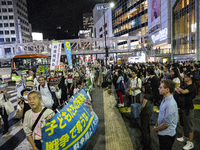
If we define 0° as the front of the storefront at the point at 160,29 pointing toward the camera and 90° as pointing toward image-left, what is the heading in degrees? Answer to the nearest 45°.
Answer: approximately 45°

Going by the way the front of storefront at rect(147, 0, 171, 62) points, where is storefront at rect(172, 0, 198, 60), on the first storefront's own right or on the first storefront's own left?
on the first storefront's own left

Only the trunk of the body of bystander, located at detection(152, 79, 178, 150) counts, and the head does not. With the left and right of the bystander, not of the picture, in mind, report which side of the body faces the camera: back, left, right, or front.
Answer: left

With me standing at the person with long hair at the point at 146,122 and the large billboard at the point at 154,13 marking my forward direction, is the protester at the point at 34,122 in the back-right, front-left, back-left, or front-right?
back-left

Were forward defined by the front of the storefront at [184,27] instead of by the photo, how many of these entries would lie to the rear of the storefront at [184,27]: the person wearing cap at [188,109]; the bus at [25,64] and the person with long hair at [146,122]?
0

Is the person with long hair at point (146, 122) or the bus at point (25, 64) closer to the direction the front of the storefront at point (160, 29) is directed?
the bus

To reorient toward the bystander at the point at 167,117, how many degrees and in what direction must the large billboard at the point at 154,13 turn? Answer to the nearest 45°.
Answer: approximately 45° to its left

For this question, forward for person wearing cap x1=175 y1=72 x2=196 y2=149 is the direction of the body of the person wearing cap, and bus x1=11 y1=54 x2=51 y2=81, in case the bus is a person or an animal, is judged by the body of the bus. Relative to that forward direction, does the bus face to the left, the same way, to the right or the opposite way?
to the left

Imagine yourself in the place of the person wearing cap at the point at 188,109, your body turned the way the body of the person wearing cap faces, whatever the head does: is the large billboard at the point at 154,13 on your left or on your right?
on your right

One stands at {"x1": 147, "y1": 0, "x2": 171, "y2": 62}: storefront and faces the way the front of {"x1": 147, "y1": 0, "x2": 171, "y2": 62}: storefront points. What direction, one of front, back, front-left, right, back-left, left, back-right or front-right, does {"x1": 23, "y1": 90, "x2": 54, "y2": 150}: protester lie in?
front-left

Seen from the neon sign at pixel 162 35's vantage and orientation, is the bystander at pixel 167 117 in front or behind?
in front

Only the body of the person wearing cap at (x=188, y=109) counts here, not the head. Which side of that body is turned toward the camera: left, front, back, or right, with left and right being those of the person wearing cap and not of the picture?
left

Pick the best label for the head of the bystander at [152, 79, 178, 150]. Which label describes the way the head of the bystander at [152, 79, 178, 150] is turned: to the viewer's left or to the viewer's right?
to the viewer's left

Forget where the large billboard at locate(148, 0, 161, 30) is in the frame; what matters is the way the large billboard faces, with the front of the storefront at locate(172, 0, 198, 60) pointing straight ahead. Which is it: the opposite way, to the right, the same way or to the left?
the same way
